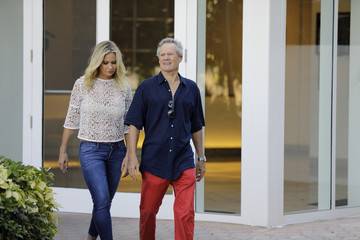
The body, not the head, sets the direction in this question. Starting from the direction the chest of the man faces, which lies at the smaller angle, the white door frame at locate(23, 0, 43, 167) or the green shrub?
the green shrub

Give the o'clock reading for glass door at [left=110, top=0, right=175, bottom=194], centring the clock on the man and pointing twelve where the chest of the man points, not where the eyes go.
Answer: The glass door is roughly at 6 o'clock from the man.

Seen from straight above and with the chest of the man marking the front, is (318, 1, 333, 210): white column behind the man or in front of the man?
behind

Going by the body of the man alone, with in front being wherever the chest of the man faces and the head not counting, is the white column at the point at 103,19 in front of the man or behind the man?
behind

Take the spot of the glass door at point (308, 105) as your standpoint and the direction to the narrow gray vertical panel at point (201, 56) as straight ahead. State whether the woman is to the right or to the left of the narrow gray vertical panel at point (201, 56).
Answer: left

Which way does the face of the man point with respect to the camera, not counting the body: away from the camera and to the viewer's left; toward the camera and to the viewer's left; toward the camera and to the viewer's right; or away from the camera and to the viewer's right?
toward the camera and to the viewer's left

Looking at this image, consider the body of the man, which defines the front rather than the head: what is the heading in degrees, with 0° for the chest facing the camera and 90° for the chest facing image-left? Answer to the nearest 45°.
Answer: approximately 0°

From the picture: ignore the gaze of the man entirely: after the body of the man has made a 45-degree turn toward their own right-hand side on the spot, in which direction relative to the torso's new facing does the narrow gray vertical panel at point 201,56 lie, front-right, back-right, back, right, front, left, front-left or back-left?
back-right

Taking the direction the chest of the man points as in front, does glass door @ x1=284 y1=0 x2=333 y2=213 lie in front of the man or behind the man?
behind
